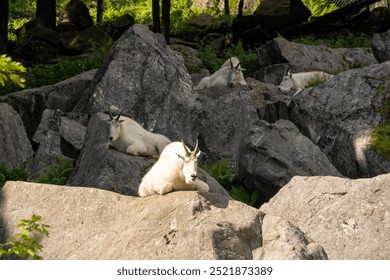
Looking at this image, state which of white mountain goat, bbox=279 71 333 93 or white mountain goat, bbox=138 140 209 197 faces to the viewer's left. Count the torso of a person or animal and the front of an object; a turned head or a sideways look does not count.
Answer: white mountain goat, bbox=279 71 333 93

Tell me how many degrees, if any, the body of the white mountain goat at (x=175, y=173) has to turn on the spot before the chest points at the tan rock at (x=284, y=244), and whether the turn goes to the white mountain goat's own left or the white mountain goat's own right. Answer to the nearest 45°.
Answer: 0° — it already faces it

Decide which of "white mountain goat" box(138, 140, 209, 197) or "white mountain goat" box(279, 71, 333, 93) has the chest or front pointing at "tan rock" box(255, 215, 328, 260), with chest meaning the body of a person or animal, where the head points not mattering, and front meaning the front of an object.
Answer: "white mountain goat" box(138, 140, 209, 197)

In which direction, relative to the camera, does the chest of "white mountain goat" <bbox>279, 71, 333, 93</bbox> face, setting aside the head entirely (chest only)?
to the viewer's left

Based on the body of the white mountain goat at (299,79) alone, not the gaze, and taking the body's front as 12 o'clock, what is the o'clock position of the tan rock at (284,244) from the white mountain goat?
The tan rock is roughly at 9 o'clock from the white mountain goat.

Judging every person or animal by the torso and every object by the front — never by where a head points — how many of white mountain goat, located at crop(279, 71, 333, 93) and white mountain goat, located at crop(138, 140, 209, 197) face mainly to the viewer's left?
1

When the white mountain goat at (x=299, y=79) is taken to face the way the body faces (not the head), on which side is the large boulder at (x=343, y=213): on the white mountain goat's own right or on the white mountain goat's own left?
on the white mountain goat's own left

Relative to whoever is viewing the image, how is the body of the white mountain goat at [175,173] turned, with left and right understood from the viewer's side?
facing the viewer and to the right of the viewer

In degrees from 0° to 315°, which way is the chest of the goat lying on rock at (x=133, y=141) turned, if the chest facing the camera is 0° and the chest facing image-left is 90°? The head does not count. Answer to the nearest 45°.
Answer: approximately 45°

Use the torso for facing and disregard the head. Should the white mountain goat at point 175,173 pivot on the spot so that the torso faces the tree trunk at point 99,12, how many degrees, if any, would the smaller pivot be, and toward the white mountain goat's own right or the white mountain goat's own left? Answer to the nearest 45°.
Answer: approximately 135° to the white mountain goat's own left

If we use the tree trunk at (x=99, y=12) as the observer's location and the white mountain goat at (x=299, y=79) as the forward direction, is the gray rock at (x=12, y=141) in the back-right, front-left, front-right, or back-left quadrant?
front-right
